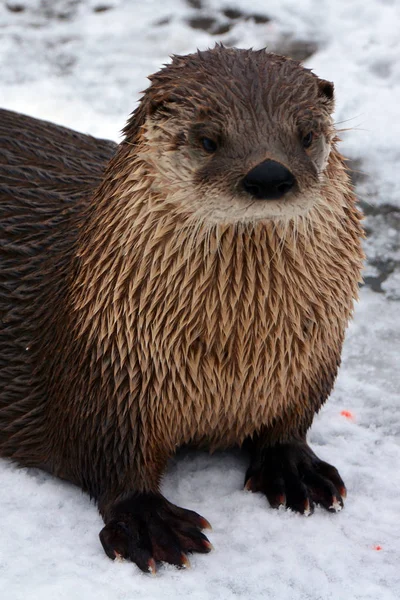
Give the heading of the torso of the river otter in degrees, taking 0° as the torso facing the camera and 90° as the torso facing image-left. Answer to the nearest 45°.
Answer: approximately 315°
